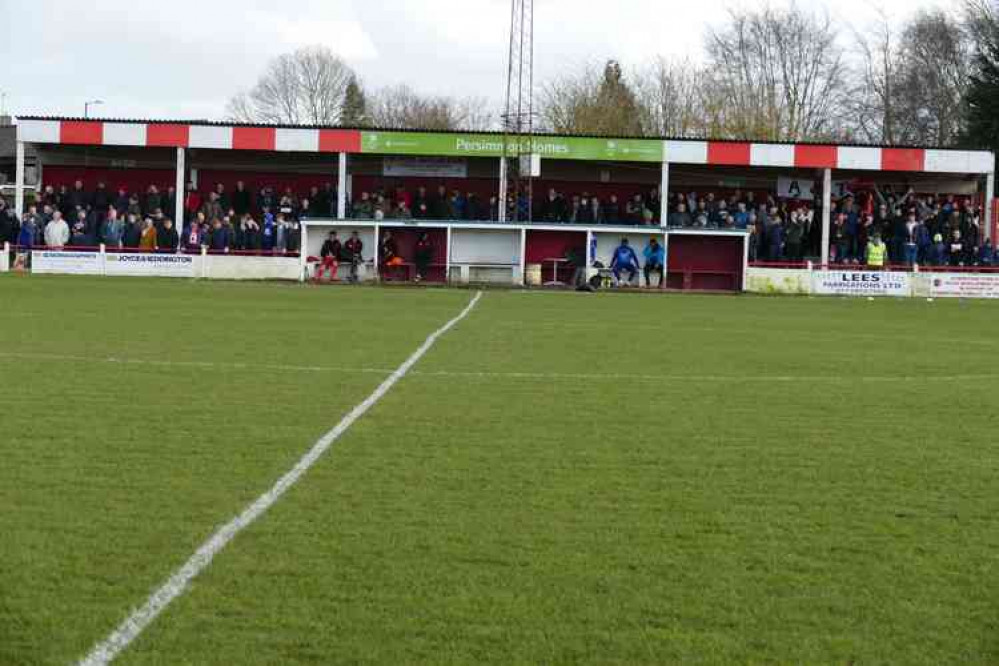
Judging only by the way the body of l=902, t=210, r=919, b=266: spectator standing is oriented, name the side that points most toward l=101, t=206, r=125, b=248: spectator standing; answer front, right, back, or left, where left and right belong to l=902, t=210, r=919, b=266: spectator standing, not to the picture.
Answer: right

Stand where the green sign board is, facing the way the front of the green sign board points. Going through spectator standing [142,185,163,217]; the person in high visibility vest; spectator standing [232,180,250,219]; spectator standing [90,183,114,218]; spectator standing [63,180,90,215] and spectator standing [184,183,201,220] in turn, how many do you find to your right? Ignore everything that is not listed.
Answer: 5

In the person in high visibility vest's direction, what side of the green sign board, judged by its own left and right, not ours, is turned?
left

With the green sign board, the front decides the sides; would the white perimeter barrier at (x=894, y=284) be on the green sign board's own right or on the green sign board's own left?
on the green sign board's own left

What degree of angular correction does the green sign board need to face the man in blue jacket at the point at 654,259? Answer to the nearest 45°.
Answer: approximately 45° to its left

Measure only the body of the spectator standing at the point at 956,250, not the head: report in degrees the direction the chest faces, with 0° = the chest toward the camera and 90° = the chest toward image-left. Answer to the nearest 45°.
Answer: approximately 0°

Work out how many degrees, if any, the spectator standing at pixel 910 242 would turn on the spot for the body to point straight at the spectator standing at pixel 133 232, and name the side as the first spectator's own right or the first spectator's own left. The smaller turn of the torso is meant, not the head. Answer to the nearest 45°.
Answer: approximately 90° to the first spectator's own right

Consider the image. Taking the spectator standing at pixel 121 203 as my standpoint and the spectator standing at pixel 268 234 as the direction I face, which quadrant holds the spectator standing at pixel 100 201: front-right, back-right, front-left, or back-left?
back-right

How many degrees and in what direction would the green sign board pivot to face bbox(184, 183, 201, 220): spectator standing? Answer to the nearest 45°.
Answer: approximately 90° to its right

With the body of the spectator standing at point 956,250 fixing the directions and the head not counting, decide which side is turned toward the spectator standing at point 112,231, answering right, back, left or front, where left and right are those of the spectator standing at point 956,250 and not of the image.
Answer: right
